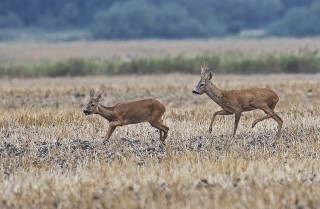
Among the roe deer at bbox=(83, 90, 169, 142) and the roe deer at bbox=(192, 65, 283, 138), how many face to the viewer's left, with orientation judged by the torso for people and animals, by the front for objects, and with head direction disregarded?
2

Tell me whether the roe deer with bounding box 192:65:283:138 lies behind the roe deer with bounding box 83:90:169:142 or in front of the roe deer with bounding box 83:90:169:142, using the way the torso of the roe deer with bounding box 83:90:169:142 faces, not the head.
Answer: behind

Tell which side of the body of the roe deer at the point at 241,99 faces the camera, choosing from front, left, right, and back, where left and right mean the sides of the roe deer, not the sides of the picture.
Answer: left

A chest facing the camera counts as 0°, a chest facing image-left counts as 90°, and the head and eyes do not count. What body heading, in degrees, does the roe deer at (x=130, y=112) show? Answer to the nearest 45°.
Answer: approximately 90°

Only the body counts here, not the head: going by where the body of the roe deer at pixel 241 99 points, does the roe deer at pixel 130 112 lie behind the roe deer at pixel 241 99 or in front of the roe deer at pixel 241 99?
in front
